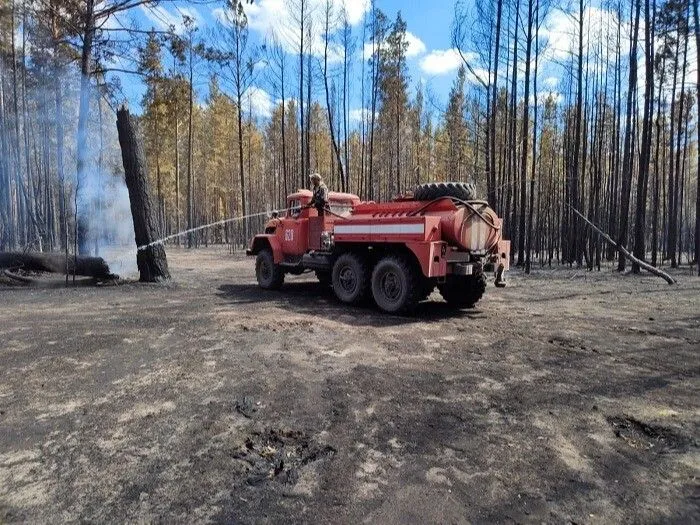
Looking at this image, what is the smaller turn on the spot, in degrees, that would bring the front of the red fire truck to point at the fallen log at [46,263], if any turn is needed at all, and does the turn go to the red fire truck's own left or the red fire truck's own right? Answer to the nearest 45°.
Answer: approximately 45° to the red fire truck's own left

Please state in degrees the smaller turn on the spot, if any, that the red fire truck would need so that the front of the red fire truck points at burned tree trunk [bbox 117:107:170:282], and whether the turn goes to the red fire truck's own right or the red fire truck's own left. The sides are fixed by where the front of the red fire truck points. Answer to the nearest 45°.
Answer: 0° — it already faces it

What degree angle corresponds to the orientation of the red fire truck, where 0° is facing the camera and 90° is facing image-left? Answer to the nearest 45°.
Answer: approximately 135°
